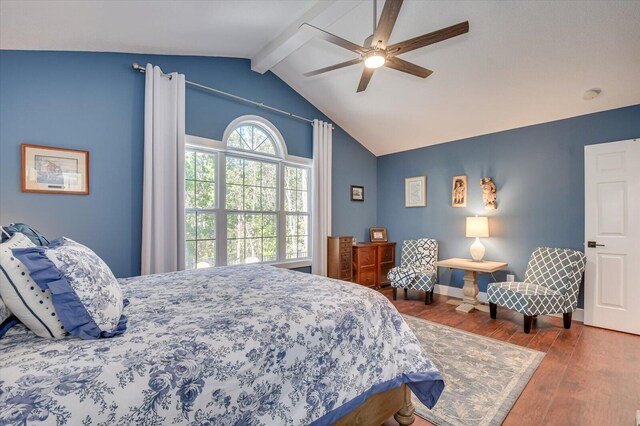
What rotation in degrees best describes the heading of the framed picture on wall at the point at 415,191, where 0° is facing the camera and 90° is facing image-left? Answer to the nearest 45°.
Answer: approximately 45°

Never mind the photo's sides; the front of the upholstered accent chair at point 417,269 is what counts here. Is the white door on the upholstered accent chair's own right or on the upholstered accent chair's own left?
on the upholstered accent chair's own left

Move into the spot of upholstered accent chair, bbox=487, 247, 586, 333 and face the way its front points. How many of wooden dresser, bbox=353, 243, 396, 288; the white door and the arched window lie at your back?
1

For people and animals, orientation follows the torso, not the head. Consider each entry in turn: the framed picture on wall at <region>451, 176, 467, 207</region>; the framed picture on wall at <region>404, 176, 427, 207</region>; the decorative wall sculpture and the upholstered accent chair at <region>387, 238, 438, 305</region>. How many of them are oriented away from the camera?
0

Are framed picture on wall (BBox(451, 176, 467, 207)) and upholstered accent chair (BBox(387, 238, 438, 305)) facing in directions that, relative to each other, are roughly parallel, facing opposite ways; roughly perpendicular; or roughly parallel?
roughly parallel

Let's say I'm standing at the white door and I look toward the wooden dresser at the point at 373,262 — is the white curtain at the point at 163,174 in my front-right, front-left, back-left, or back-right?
front-left

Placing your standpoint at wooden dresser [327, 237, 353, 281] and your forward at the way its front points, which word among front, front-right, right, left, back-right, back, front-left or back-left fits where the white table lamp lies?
front-left

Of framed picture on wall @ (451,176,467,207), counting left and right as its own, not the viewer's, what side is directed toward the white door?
left

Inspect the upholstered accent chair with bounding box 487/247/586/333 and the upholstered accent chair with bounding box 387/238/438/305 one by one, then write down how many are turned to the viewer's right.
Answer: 0

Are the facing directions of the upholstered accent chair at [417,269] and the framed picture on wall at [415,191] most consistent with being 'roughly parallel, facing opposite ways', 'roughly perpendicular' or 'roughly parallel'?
roughly parallel

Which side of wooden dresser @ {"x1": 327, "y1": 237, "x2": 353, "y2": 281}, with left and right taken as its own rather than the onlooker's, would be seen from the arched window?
right

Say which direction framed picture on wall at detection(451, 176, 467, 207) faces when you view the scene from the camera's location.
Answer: facing the viewer and to the left of the viewer

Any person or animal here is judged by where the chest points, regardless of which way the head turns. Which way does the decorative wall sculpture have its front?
toward the camera

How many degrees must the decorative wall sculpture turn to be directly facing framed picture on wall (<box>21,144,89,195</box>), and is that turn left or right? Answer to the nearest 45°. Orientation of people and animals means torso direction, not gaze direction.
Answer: approximately 45° to its right

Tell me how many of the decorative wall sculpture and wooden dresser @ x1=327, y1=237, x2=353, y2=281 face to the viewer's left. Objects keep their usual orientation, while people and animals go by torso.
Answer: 0
